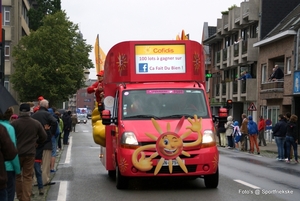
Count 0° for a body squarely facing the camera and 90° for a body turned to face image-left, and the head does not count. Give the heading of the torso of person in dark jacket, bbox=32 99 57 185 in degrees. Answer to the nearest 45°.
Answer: approximately 225°

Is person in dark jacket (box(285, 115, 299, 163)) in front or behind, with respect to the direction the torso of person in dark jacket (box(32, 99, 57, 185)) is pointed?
in front

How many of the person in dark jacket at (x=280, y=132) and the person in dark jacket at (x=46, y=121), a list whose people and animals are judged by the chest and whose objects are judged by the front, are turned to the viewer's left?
1

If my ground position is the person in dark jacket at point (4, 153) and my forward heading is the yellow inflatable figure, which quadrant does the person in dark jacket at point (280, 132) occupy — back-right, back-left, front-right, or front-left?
front-right

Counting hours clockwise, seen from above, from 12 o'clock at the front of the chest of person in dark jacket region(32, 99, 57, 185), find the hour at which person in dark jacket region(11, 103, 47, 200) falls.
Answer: person in dark jacket region(11, 103, 47, 200) is roughly at 5 o'clock from person in dark jacket region(32, 99, 57, 185).

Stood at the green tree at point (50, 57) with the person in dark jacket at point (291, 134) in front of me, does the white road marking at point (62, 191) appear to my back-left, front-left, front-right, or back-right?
front-right
